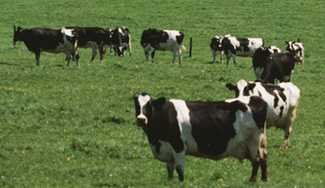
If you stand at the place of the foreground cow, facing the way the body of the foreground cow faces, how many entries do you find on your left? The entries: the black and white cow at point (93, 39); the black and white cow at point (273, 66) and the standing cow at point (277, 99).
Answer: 0

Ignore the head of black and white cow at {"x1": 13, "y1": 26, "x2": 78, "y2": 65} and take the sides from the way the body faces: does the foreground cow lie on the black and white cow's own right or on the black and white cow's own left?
on the black and white cow's own left

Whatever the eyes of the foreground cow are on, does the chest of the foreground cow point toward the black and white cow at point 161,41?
no

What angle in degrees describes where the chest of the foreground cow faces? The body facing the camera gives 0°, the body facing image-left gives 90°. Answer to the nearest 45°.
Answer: approximately 90°

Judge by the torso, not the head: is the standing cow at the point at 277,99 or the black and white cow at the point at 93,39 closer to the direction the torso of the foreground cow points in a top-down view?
the black and white cow

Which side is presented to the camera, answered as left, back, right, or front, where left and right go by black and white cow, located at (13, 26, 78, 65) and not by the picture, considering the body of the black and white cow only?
left

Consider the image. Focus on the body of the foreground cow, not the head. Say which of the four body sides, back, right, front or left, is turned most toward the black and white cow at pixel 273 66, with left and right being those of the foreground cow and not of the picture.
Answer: right

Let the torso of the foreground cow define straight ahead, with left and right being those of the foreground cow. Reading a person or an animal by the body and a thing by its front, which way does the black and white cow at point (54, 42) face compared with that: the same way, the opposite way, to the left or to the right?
the same way
